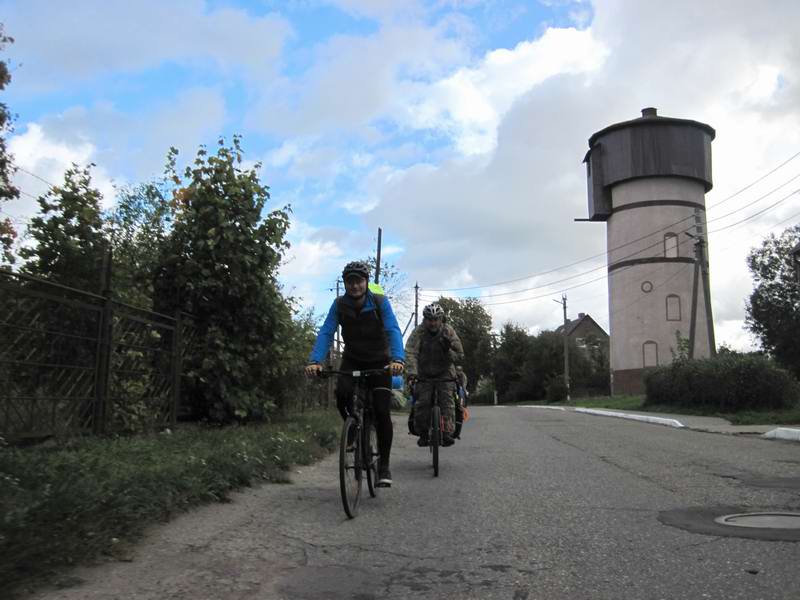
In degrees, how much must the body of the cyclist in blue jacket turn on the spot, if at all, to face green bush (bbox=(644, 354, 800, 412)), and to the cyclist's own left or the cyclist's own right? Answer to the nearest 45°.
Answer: approximately 135° to the cyclist's own left

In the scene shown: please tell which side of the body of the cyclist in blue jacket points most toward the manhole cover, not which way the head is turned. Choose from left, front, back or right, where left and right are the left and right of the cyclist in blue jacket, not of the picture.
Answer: left

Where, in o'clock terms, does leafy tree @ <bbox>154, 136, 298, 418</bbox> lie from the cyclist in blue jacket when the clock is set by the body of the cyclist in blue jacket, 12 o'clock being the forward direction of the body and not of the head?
The leafy tree is roughly at 5 o'clock from the cyclist in blue jacket.

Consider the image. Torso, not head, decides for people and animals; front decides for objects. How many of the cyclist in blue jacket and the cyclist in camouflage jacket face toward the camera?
2

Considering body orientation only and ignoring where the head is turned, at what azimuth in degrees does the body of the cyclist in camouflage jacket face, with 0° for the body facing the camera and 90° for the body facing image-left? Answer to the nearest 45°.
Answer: approximately 0°

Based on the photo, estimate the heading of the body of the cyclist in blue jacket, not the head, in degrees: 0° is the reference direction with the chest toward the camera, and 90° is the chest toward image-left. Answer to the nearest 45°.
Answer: approximately 0°

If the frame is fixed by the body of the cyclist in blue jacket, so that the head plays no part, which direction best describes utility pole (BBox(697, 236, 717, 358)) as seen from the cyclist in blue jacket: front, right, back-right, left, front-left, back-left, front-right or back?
back-left

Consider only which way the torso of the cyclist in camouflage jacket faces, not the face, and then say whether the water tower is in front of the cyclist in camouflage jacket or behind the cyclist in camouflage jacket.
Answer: behind

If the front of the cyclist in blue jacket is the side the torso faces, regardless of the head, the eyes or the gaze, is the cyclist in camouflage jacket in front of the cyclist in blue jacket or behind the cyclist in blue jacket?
behind
